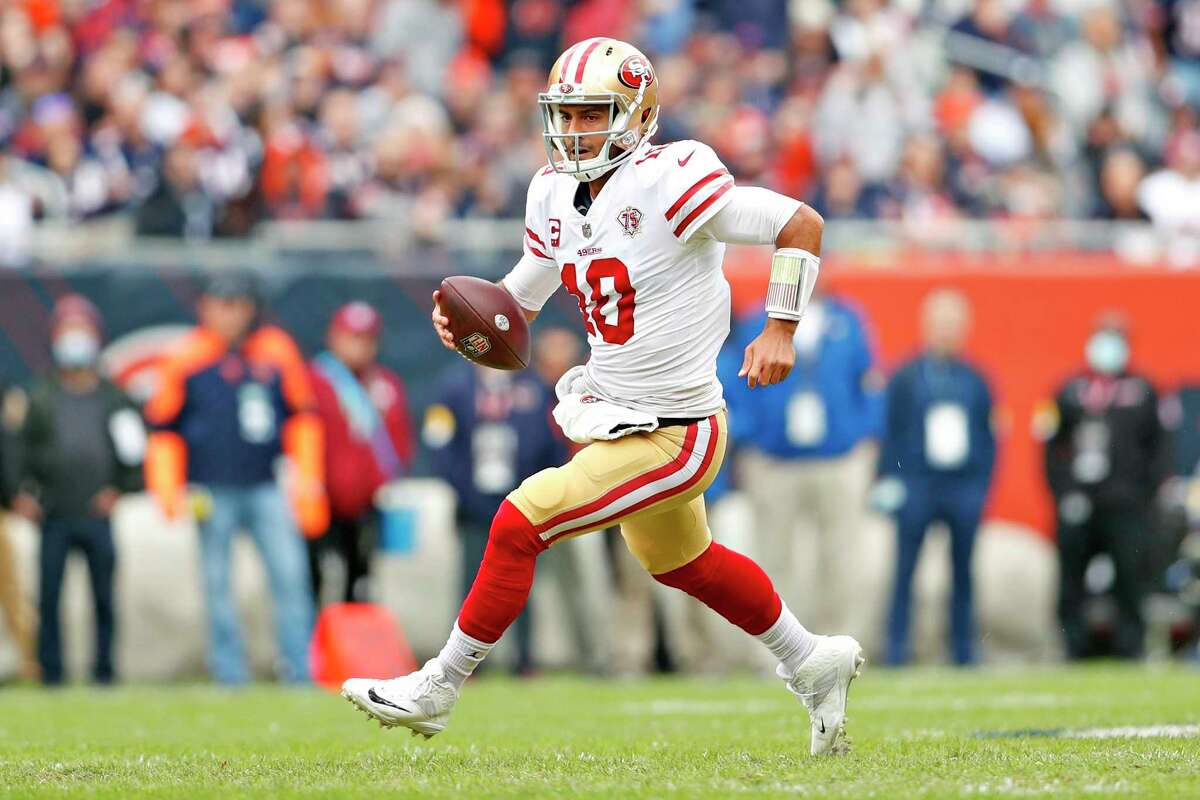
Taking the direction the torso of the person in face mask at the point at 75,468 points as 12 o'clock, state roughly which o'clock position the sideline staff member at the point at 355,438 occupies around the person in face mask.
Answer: The sideline staff member is roughly at 9 o'clock from the person in face mask.

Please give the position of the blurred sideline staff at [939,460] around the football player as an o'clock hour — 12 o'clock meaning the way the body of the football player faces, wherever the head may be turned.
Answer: The blurred sideline staff is roughly at 5 o'clock from the football player.

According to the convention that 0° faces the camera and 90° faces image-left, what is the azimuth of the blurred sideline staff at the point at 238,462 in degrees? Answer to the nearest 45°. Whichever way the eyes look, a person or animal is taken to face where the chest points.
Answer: approximately 0°

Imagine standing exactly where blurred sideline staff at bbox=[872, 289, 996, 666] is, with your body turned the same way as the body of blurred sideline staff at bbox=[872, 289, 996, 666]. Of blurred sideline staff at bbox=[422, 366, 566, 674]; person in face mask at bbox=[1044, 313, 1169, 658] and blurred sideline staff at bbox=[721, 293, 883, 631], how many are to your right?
2

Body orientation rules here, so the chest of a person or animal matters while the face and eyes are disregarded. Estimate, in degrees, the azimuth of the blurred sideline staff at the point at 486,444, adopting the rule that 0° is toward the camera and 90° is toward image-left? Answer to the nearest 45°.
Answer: approximately 0°

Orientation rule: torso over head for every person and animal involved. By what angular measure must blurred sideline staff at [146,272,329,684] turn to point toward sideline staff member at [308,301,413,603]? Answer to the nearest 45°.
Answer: approximately 135° to their left

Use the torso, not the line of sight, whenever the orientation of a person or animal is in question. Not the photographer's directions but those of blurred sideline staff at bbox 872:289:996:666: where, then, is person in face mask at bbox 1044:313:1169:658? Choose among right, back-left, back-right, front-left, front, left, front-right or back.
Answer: back-left
